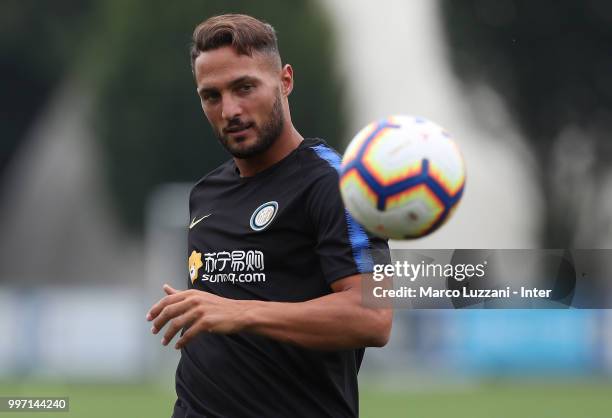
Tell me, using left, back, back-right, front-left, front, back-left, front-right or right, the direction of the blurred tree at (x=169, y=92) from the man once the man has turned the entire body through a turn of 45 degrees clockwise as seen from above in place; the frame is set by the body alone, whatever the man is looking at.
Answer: right

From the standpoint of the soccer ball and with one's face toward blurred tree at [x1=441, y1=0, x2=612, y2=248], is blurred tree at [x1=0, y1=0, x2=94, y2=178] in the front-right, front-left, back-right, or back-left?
front-left

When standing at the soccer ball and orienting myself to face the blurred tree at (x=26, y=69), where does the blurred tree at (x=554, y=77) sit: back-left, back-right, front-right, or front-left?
front-right

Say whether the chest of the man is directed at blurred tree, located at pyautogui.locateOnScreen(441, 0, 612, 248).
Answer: no

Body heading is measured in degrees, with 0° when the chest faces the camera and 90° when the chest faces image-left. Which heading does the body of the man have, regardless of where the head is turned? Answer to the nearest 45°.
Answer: approximately 45°

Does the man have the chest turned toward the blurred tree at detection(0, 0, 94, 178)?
no

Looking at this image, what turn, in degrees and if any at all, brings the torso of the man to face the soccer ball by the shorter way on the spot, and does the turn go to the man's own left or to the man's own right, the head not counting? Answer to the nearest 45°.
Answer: approximately 90° to the man's own left
